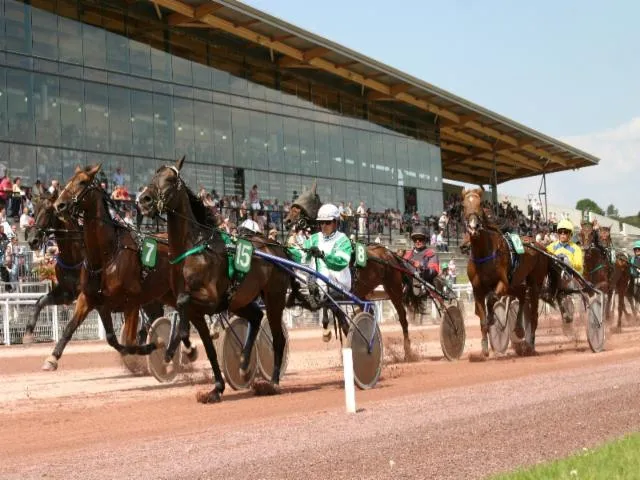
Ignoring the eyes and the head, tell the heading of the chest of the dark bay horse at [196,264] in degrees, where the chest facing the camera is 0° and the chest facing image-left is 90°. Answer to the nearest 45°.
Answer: approximately 45°

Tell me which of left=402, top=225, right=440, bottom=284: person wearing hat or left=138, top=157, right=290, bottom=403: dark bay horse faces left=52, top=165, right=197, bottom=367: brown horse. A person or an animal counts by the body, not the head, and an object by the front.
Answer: the person wearing hat

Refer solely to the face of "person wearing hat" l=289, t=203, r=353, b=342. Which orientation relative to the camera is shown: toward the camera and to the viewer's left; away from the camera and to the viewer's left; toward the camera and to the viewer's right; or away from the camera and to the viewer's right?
toward the camera and to the viewer's left

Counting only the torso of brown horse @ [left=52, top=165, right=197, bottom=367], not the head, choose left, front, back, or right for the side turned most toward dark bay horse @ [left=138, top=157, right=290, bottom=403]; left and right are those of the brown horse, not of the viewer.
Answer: left

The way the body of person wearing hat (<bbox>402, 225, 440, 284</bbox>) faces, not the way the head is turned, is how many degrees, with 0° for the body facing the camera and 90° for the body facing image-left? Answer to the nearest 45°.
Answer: approximately 45°

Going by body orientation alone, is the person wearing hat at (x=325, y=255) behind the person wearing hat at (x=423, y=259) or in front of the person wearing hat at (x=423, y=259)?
in front

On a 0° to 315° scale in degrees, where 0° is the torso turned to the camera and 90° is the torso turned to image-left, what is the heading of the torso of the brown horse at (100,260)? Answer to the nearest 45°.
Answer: approximately 45°

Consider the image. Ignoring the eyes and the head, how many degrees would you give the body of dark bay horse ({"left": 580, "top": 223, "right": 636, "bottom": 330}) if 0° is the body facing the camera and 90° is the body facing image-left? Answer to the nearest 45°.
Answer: approximately 45°

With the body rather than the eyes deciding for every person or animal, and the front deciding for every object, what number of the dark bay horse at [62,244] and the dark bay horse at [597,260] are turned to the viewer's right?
0

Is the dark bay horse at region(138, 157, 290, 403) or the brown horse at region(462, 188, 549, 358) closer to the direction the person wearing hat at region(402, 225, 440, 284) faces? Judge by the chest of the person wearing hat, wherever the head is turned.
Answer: the dark bay horse

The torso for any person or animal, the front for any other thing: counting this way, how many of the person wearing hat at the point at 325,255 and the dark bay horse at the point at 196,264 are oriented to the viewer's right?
0

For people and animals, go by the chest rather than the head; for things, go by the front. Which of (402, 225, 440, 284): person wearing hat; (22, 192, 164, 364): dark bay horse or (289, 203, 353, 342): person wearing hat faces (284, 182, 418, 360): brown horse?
(402, 225, 440, 284): person wearing hat

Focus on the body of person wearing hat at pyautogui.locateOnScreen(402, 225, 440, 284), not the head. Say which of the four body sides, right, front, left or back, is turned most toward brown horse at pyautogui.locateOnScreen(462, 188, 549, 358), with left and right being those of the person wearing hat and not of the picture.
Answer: left

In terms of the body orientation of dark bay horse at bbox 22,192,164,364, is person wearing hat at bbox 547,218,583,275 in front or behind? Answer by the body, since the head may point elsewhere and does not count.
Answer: behind
